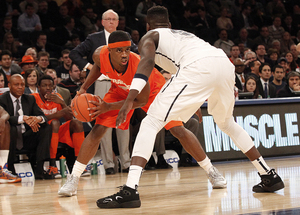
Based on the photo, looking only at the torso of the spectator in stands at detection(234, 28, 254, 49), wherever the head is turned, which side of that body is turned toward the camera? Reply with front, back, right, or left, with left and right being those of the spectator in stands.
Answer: front

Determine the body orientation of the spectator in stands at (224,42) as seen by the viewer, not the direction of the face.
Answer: toward the camera

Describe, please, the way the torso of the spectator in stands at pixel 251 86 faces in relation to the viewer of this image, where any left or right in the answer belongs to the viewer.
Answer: facing the viewer

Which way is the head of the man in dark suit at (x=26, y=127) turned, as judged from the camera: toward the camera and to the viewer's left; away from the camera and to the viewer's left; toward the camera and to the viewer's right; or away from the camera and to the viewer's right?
toward the camera and to the viewer's right

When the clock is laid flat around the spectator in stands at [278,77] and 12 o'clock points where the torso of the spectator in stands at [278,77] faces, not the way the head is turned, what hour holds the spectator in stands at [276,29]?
the spectator in stands at [276,29] is roughly at 6 o'clock from the spectator in stands at [278,77].

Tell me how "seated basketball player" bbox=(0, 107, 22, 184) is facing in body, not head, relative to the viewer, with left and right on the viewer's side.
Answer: facing to the right of the viewer

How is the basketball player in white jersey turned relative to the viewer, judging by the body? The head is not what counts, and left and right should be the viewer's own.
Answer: facing away from the viewer and to the left of the viewer

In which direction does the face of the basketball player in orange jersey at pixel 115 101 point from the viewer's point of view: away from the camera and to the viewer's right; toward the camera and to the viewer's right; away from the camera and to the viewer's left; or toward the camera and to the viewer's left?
toward the camera and to the viewer's right

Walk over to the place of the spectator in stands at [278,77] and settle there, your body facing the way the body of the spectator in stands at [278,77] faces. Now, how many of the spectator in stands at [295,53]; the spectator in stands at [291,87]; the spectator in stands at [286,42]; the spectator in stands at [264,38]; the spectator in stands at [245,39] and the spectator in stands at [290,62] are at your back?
5

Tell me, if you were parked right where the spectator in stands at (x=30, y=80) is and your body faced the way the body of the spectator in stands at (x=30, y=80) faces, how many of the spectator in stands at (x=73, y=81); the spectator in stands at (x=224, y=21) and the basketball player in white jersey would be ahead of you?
1

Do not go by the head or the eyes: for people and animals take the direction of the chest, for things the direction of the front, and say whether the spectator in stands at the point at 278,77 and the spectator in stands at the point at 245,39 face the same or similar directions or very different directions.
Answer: same or similar directions

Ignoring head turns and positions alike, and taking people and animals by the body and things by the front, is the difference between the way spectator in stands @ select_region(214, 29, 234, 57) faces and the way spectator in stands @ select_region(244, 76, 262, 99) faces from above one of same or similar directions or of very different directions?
same or similar directions

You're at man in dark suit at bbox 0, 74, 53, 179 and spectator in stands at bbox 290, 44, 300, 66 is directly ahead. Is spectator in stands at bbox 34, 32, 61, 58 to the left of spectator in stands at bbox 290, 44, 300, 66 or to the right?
left
